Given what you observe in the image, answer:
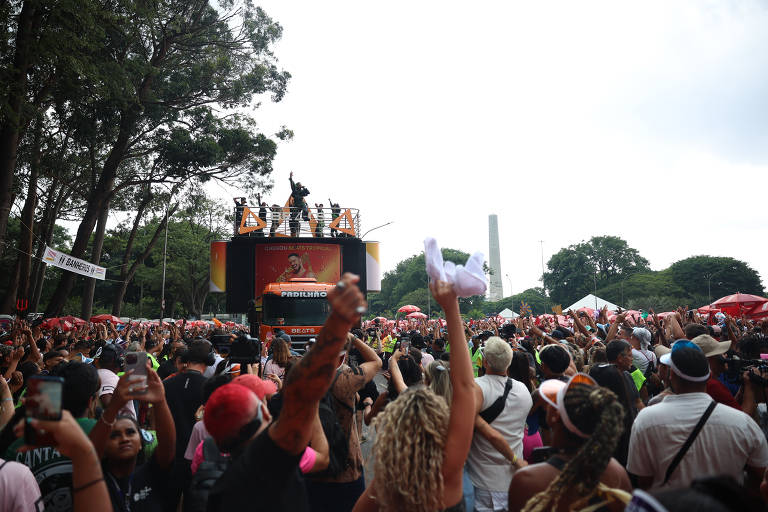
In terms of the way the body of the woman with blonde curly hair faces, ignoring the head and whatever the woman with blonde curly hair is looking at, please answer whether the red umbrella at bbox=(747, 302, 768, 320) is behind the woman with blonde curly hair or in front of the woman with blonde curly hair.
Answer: in front

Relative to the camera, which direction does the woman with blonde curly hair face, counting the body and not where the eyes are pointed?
away from the camera

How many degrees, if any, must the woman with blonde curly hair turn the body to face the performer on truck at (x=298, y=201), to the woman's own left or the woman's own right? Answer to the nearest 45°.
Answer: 0° — they already face them

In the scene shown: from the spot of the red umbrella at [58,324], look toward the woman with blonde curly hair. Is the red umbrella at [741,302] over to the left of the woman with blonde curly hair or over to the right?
left

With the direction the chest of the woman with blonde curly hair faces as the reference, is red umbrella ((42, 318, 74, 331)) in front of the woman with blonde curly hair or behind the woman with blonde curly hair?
in front

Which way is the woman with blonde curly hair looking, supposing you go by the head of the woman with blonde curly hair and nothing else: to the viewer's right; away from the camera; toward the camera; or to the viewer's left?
away from the camera

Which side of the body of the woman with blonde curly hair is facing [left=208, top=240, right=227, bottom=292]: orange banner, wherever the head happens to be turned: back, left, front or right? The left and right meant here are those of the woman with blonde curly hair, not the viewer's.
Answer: front
